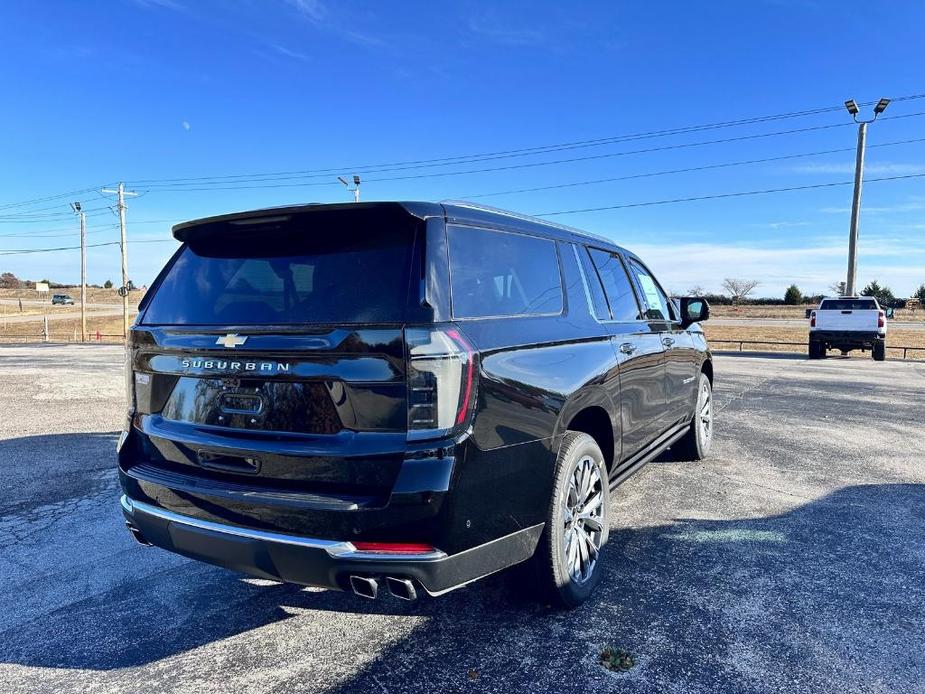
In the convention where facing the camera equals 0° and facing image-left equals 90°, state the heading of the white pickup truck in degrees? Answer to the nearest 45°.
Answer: approximately 180°

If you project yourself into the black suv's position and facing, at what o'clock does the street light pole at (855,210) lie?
The street light pole is roughly at 12 o'clock from the black suv.

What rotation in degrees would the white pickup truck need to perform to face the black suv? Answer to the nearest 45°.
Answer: approximately 180°

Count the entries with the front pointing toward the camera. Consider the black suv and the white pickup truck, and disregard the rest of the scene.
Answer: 0

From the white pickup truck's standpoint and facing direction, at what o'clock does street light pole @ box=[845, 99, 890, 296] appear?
The street light pole is roughly at 12 o'clock from the white pickup truck.

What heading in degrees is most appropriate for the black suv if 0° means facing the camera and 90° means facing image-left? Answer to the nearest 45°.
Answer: approximately 225°

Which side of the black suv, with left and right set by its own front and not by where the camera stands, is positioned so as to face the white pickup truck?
front

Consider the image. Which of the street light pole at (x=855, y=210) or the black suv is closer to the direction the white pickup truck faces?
the street light pole
